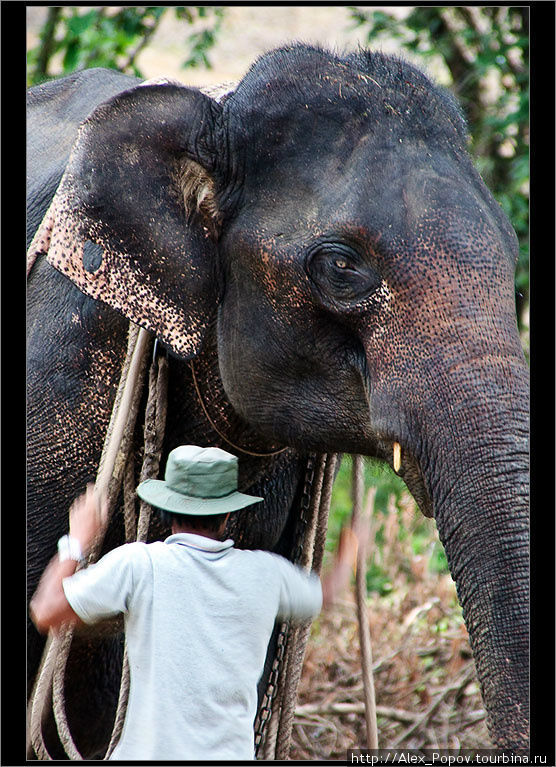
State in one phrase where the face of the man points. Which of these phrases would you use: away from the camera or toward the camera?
away from the camera

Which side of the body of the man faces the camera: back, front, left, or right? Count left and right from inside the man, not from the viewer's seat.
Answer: back
